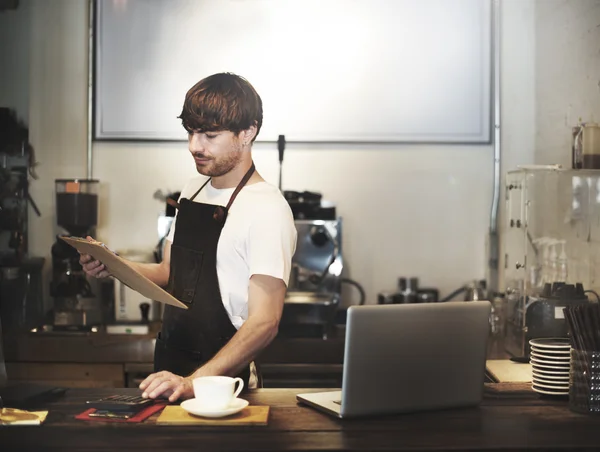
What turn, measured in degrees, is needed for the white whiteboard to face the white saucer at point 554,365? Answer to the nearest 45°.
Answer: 0° — it already faces it

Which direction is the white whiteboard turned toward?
toward the camera

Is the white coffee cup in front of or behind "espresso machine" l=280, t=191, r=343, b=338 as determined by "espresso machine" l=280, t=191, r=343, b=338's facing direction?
in front

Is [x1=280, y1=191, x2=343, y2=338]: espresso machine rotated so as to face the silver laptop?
yes

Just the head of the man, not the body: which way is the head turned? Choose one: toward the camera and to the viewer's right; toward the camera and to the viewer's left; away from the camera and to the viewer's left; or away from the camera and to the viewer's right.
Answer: toward the camera and to the viewer's left

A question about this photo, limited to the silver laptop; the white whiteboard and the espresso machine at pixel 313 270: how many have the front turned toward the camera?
2

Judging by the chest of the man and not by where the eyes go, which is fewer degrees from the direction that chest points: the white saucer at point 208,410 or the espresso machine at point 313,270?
the white saucer

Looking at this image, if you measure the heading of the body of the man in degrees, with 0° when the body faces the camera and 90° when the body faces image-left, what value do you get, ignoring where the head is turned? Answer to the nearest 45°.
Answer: approximately 45°

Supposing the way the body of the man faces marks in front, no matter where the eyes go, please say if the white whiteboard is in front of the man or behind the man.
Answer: behind

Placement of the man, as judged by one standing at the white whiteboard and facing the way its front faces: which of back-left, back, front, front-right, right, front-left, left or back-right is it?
front

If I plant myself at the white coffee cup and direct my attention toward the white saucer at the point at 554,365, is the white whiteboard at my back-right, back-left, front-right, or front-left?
front-left

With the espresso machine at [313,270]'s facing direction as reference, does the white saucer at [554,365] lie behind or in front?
in front

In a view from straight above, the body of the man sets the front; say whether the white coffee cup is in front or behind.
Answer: in front

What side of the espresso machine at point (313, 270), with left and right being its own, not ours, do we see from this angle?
front

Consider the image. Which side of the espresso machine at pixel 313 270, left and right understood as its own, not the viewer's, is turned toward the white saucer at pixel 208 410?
front

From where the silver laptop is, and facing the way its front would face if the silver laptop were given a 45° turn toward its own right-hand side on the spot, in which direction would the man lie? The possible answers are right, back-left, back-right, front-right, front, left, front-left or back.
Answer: front-left

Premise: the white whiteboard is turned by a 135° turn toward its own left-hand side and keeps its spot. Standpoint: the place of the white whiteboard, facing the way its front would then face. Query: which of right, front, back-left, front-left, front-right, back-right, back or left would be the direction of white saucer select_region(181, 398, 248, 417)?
back-right
